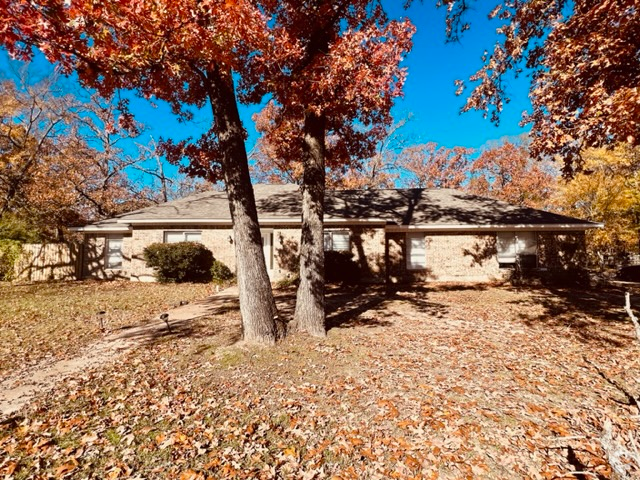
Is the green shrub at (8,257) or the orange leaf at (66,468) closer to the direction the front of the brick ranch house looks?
the orange leaf

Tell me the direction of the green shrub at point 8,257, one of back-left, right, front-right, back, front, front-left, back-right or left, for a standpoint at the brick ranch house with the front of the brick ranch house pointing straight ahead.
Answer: right

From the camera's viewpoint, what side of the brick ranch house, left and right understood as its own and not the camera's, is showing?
front

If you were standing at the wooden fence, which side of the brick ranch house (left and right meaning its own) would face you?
right

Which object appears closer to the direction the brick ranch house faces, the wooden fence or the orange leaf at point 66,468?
the orange leaf

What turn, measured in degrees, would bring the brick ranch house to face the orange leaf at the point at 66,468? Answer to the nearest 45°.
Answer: approximately 45° to its right
